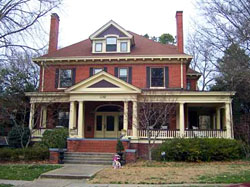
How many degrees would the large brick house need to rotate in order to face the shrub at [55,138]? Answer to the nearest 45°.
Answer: approximately 45° to its right

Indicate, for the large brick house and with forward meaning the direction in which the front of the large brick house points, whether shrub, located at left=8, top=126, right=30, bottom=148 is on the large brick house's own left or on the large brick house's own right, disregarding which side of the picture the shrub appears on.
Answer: on the large brick house's own right

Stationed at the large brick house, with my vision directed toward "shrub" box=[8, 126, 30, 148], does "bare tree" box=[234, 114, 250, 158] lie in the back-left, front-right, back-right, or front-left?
back-left

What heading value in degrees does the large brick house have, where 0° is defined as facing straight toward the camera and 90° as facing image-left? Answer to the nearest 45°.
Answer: approximately 0°

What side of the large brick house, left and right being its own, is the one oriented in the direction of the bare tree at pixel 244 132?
left

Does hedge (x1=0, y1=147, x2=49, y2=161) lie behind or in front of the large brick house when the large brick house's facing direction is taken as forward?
in front

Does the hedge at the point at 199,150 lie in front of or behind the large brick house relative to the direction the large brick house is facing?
in front
